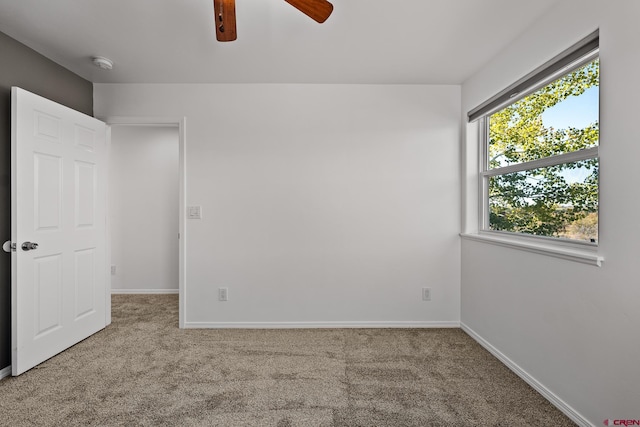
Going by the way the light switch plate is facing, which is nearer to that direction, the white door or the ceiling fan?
the ceiling fan

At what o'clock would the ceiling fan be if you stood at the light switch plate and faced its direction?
The ceiling fan is roughly at 12 o'clock from the light switch plate.

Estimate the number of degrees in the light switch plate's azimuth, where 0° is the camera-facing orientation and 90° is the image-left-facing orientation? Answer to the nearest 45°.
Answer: approximately 0°

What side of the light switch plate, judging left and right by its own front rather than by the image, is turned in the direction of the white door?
right
